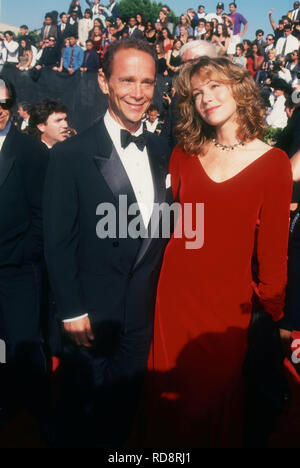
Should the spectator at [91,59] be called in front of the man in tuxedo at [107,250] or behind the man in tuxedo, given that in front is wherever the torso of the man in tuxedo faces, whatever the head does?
behind

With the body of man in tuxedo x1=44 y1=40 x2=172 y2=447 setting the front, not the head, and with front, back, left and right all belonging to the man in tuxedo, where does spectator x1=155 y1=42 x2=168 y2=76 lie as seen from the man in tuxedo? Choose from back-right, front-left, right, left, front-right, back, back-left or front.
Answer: back-left

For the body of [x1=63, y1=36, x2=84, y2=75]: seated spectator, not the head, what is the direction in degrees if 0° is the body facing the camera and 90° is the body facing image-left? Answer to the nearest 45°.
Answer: approximately 0°

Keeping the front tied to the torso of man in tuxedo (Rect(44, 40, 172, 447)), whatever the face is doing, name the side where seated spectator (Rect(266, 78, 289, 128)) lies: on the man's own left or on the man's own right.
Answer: on the man's own left

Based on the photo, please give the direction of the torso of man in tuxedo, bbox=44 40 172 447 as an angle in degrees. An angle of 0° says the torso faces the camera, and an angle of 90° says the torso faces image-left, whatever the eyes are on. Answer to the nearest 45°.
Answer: approximately 315°

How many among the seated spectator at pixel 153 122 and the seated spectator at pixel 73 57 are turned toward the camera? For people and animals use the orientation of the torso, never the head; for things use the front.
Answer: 2

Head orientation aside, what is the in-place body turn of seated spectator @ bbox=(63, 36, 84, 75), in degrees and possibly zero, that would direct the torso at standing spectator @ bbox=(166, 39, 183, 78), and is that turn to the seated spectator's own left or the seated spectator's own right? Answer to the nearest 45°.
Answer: approximately 45° to the seated spectator's own left
